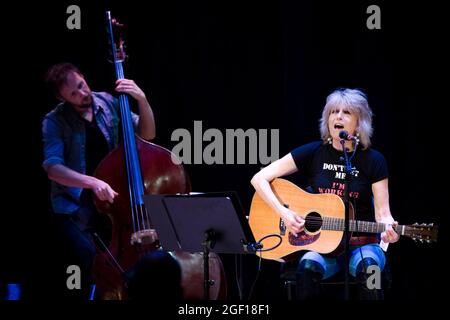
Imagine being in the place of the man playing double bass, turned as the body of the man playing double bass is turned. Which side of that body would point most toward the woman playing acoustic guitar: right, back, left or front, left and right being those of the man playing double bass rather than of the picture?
front

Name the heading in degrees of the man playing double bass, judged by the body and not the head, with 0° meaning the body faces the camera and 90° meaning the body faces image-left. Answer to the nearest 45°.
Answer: approximately 315°

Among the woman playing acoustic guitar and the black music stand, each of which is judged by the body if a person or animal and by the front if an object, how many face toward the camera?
1

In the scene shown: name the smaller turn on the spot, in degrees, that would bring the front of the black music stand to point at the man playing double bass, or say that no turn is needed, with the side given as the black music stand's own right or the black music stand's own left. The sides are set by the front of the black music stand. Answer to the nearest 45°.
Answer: approximately 90° to the black music stand's own left

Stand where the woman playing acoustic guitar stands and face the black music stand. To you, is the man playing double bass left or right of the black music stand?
right

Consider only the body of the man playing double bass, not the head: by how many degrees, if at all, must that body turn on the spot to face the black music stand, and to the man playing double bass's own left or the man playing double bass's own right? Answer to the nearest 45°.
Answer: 0° — they already face it

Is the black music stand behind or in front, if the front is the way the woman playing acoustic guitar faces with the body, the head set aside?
in front

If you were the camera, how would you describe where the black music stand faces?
facing away from the viewer and to the right of the viewer

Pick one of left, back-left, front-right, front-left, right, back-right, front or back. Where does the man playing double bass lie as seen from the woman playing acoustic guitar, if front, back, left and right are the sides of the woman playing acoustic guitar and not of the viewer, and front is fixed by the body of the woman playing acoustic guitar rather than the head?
right

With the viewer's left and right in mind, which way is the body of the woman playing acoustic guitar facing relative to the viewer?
facing the viewer

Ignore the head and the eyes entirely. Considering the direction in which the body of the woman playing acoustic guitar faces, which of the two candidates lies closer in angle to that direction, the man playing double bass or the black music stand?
the black music stand
